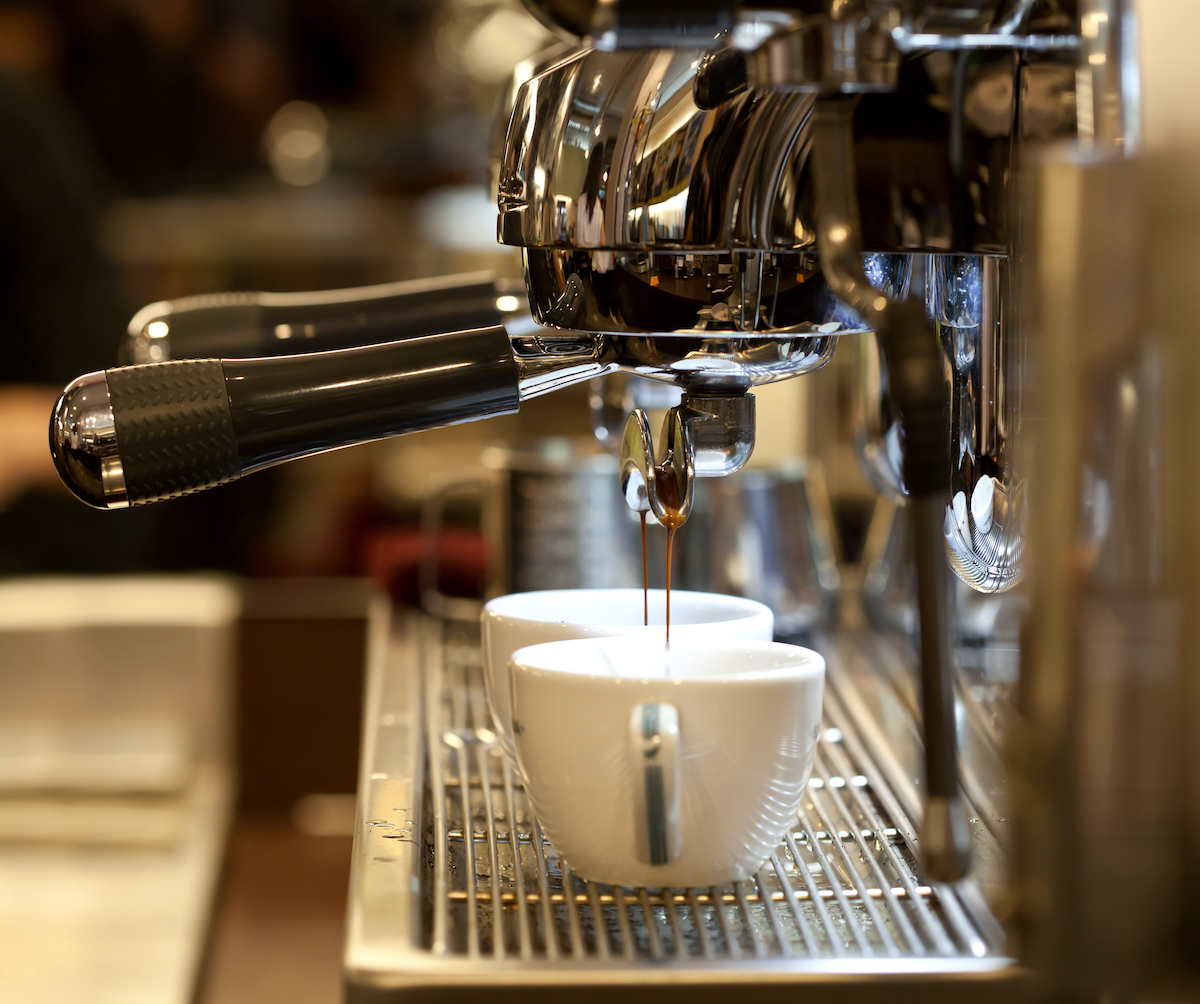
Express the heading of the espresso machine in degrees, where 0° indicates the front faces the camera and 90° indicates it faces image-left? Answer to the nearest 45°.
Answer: approximately 90°
